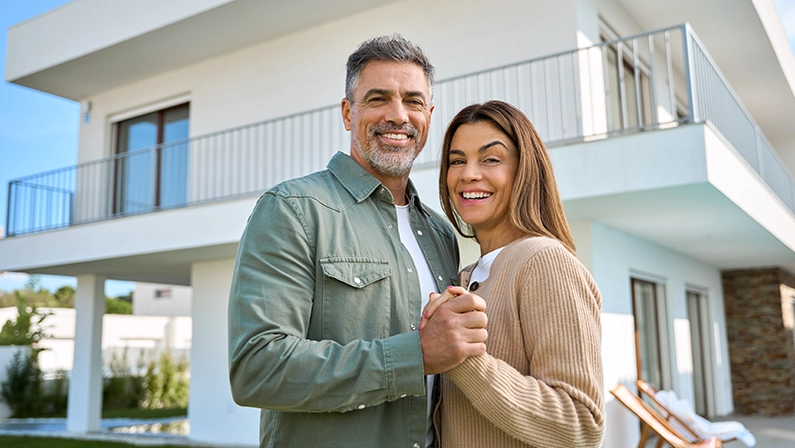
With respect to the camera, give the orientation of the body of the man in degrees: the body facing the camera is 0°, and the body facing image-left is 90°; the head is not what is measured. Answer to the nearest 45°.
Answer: approximately 315°

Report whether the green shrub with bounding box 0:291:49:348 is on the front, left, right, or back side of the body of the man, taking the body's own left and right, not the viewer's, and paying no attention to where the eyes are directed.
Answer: back

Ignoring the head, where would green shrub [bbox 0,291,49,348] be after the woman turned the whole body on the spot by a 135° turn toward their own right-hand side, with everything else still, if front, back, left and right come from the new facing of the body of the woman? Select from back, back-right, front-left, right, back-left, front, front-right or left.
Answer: front-left

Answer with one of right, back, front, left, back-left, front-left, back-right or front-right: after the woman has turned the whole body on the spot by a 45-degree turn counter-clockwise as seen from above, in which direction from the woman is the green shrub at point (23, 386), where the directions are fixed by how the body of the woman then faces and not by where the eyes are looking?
back-right

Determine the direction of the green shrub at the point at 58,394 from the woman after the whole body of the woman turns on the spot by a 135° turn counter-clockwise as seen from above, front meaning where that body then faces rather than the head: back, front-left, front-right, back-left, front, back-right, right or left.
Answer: back-left

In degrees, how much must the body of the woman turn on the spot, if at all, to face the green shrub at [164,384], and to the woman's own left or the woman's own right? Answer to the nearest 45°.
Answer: approximately 90° to the woman's own right

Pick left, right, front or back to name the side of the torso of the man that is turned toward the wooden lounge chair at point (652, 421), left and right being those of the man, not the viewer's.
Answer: left

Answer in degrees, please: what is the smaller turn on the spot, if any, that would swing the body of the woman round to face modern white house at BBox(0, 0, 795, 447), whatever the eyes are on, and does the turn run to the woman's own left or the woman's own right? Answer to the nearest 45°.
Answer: approximately 135° to the woman's own right

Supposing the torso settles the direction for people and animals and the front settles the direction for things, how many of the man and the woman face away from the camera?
0

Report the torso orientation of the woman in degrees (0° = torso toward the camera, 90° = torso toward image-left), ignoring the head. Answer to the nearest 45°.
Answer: approximately 45°
